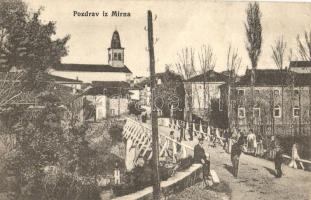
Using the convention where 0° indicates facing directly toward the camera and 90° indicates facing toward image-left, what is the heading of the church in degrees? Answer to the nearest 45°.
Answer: approximately 270°

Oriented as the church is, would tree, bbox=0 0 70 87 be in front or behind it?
behind

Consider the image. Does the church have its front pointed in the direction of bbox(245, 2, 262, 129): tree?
yes
